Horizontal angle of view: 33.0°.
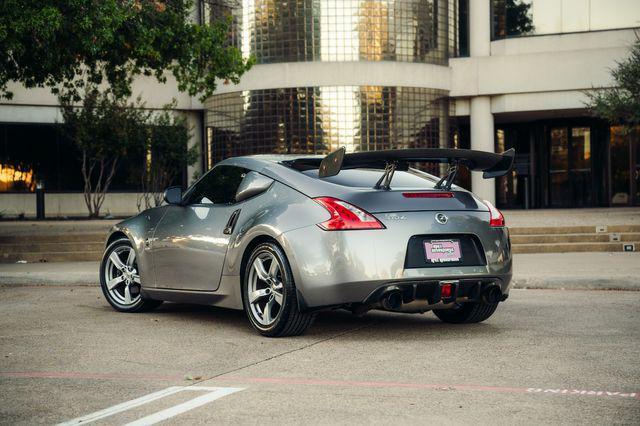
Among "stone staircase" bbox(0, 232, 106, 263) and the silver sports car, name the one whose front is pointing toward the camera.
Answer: the stone staircase

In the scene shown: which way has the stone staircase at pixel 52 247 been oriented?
toward the camera

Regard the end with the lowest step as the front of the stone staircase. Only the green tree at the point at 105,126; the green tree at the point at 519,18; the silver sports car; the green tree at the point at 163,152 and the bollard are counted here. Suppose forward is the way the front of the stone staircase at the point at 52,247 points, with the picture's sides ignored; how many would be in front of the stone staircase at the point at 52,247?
1

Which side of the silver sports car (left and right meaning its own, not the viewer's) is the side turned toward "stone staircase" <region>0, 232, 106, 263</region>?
front

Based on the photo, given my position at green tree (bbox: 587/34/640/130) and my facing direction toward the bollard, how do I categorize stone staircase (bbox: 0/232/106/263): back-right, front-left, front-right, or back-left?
front-left

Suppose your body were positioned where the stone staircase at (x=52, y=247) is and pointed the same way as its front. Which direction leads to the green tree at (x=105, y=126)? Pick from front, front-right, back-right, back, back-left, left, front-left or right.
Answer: back

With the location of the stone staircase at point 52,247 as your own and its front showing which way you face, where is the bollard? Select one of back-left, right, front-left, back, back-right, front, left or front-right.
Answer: back

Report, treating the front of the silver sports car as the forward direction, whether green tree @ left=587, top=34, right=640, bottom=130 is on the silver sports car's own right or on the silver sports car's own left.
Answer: on the silver sports car's own right

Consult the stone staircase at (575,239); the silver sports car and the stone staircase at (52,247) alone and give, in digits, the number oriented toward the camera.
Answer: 2

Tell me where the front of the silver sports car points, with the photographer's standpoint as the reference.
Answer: facing away from the viewer and to the left of the viewer

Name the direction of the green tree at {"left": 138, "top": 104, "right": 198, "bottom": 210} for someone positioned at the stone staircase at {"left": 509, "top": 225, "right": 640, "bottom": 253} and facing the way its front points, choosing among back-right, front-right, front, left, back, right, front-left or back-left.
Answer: back-right
